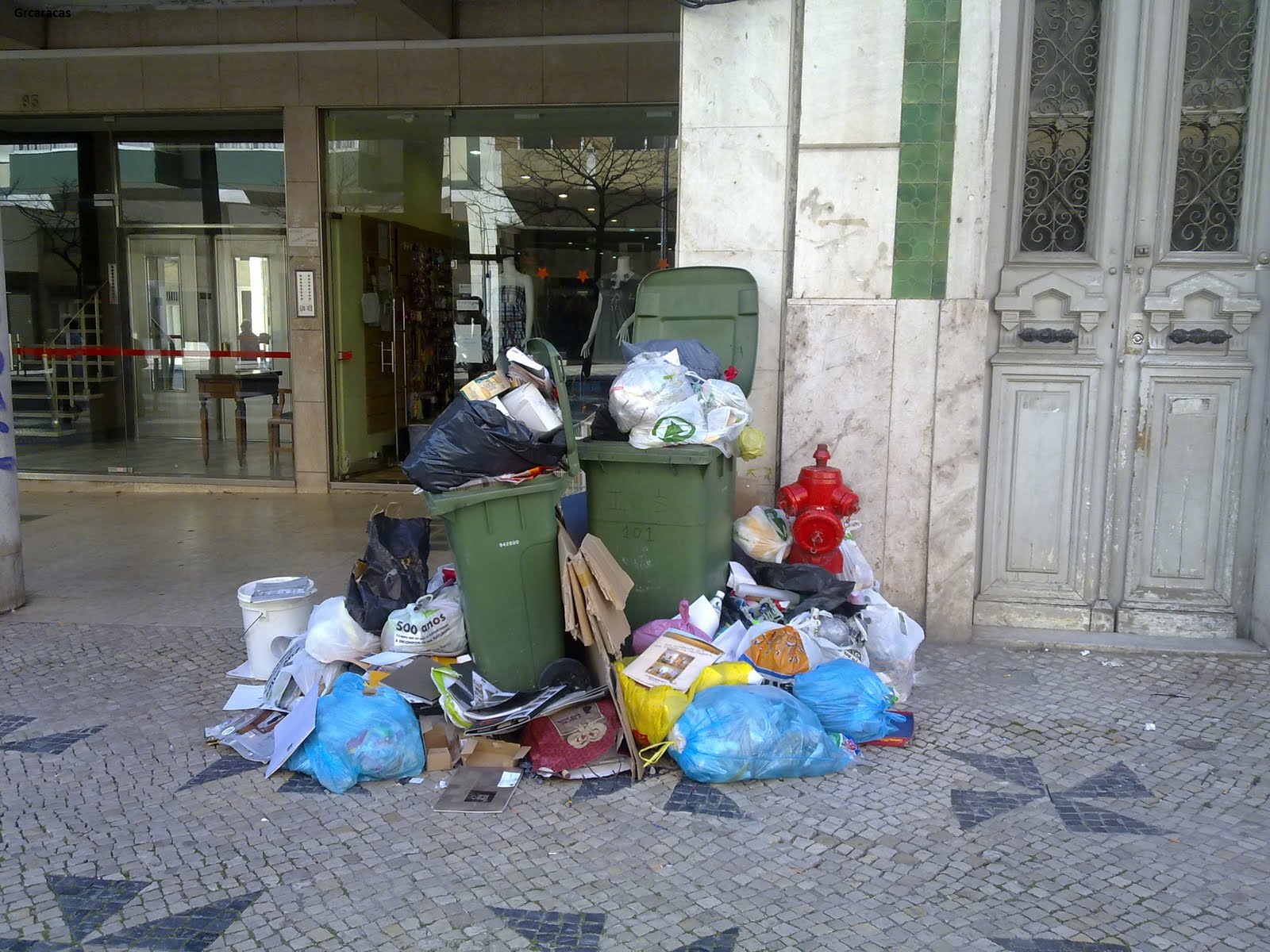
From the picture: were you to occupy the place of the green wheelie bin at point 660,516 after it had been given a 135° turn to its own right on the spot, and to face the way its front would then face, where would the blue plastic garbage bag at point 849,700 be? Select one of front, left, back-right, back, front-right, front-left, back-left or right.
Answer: back

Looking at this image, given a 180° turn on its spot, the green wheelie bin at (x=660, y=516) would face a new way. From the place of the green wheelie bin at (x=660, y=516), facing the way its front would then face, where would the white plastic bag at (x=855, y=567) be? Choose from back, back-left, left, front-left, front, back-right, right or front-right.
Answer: front-right

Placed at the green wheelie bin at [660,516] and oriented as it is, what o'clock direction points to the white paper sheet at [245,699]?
The white paper sheet is roughly at 3 o'clock from the green wheelie bin.

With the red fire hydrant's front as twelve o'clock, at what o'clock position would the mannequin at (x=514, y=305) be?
The mannequin is roughly at 5 o'clock from the red fire hydrant.

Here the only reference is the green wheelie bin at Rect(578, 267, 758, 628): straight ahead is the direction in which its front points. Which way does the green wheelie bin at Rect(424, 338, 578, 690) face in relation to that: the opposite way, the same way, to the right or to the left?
to the right

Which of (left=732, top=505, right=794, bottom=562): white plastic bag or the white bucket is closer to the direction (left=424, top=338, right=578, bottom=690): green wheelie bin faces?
the white bucket

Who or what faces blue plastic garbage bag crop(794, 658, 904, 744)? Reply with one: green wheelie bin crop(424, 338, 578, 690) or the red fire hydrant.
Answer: the red fire hydrant

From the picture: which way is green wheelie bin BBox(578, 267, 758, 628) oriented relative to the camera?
toward the camera

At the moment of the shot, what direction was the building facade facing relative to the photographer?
facing the viewer

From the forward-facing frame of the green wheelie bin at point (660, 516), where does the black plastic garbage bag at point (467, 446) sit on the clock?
The black plastic garbage bag is roughly at 2 o'clock from the green wheelie bin.

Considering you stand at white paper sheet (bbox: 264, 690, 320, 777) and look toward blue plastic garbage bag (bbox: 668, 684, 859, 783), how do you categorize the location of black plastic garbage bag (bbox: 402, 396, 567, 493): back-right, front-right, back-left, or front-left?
front-left

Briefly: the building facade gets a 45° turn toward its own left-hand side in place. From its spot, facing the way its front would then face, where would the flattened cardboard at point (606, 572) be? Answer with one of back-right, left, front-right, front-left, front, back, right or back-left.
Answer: right

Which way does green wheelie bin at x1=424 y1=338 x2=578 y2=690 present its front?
to the viewer's left

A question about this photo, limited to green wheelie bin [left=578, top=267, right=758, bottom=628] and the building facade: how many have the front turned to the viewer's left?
0
